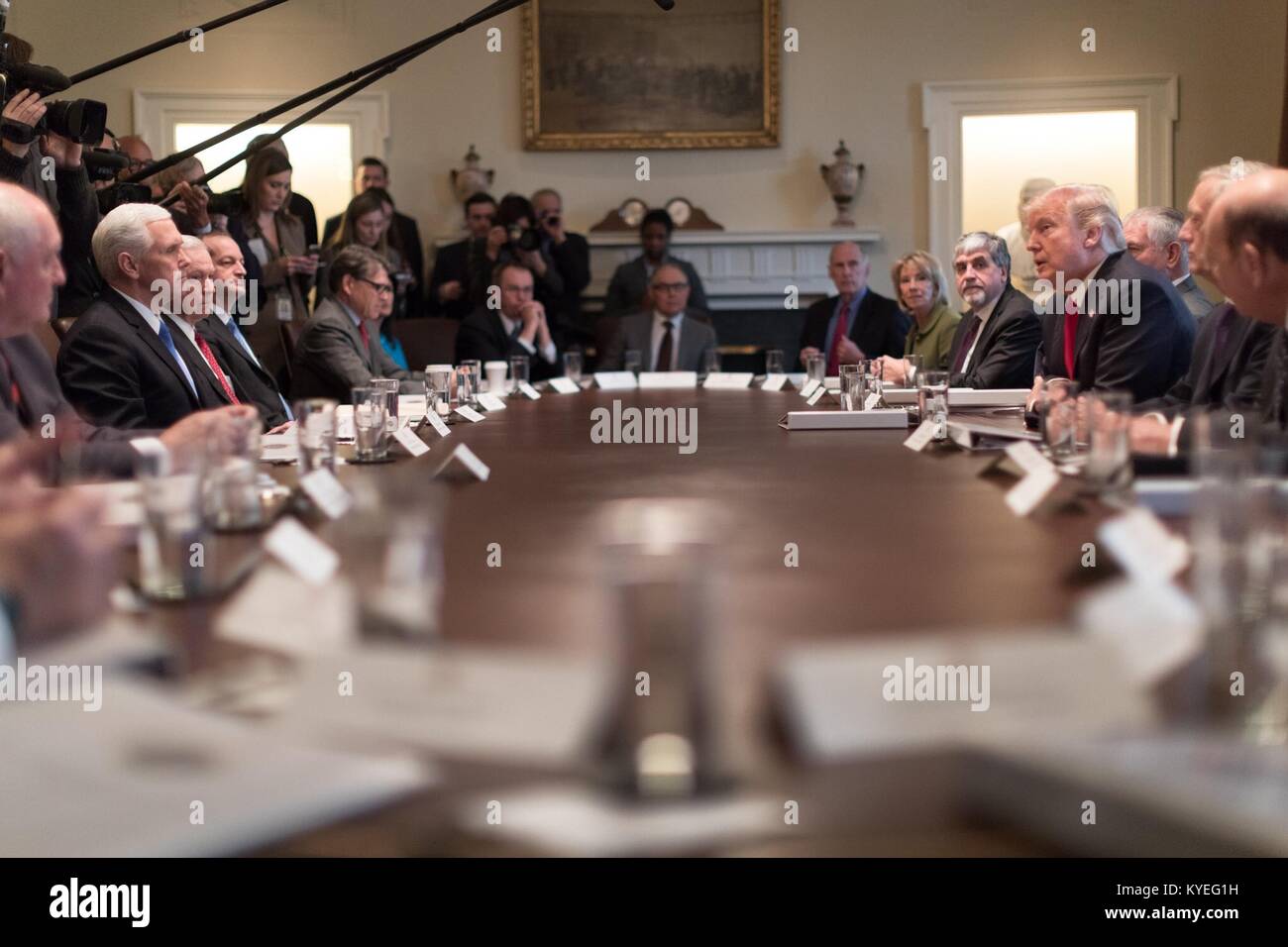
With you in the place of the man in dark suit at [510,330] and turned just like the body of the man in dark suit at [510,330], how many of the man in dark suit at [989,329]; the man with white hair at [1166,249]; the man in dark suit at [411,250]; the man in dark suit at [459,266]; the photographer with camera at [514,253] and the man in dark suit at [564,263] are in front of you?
2

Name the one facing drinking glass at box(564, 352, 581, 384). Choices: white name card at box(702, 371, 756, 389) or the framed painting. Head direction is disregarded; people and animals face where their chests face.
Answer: the framed painting

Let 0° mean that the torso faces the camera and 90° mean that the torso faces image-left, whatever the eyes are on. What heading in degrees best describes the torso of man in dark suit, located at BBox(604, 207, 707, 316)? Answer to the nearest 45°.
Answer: approximately 0°

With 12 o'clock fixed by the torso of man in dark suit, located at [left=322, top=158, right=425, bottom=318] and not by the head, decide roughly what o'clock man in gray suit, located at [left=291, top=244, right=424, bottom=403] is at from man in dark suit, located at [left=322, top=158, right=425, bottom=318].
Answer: man in gray suit, located at [left=291, top=244, right=424, bottom=403] is roughly at 12 o'clock from man in dark suit, located at [left=322, top=158, right=425, bottom=318].

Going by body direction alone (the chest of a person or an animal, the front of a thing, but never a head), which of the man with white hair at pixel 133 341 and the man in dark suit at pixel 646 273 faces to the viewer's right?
the man with white hair

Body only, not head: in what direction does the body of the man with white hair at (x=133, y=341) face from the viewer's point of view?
to the viewer's right

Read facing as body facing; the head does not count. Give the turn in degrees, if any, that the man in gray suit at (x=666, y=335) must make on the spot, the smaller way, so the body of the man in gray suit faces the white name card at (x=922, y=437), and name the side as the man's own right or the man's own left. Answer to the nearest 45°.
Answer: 0° — they already face it

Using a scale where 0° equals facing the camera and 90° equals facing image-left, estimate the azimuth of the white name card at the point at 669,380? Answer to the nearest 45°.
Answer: approximately 0°

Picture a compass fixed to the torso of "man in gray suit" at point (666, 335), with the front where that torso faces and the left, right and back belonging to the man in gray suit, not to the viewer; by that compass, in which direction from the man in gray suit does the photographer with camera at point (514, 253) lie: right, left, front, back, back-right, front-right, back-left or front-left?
back-right
